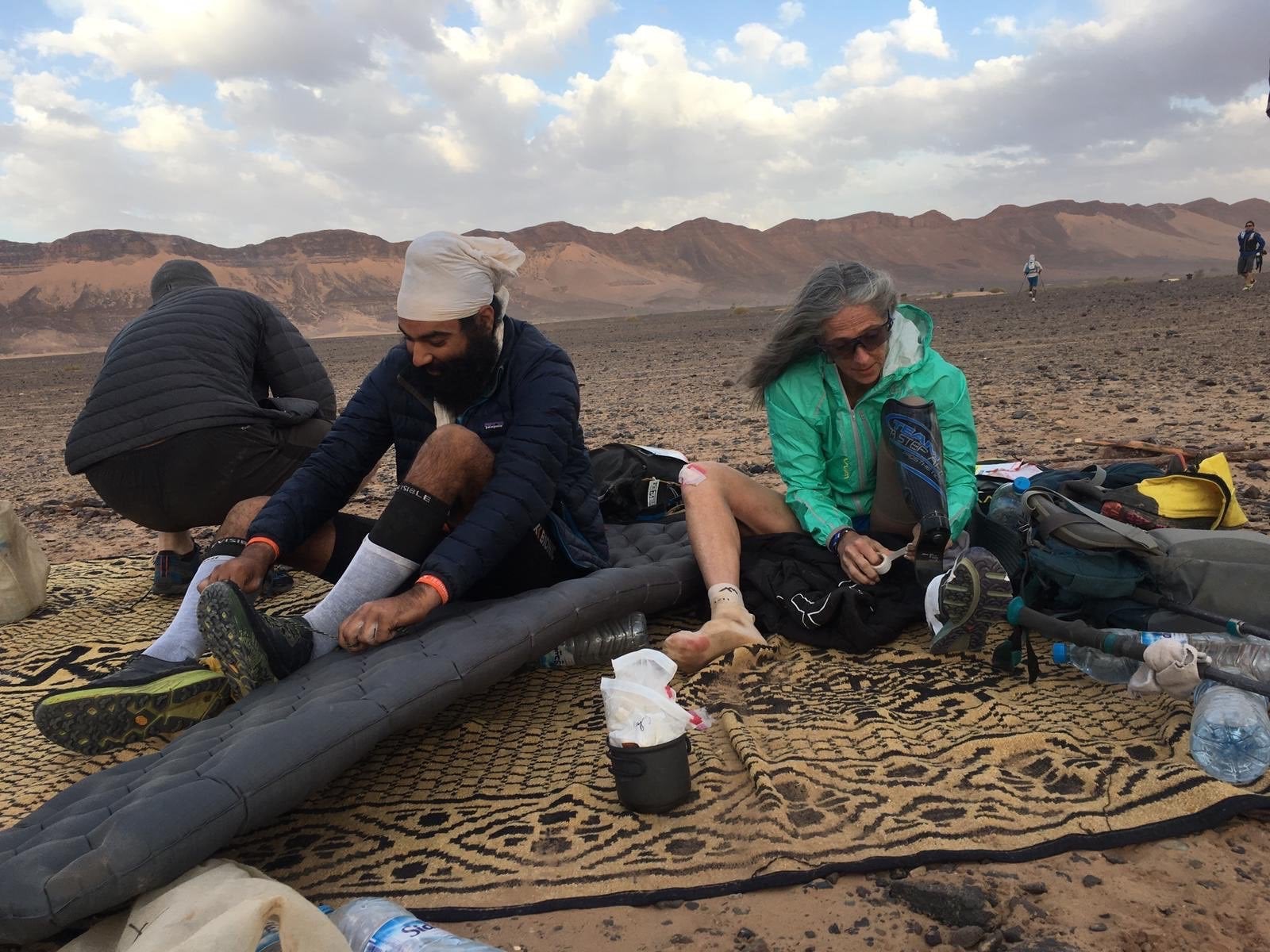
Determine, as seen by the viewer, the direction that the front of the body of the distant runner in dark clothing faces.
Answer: toward the camera

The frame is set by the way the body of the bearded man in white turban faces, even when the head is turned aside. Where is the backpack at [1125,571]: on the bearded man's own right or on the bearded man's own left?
on the bearded man's own left

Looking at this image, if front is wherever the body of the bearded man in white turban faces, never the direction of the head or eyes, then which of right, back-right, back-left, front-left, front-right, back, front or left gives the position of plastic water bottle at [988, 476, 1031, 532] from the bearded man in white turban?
back-left

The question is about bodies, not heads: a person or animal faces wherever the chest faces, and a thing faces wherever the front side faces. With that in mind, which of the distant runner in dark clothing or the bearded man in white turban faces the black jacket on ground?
the distant runner in dark clothing

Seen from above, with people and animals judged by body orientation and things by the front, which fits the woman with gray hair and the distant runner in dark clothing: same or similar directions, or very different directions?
same or similar directions

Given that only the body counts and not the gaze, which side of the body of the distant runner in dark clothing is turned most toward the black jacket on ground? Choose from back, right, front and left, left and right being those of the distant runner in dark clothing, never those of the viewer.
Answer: front

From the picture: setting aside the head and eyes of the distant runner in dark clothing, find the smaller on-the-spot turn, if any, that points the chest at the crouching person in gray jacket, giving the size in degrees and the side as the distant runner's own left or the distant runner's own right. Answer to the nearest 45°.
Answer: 0° — they already face them

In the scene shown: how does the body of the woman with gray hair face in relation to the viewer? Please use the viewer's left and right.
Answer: facing the viewer

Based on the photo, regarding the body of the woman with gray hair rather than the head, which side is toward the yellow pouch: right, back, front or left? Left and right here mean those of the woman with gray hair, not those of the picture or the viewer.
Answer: left

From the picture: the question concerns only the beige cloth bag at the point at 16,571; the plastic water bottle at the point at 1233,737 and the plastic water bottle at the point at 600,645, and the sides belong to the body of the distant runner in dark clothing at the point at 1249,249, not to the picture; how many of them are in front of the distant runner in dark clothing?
3

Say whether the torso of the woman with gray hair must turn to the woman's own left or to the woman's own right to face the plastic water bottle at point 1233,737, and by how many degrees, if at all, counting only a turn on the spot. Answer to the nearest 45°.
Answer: approximately 45° to the woman's own left

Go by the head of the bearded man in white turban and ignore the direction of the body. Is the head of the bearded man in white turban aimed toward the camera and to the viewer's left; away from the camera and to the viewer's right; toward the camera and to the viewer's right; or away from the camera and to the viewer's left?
toward the camera and to the viewer's left

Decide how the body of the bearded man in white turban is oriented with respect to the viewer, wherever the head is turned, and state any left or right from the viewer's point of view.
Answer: facing the viewer and to the left of the viewer

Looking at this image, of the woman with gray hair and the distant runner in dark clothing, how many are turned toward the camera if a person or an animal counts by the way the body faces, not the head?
2
